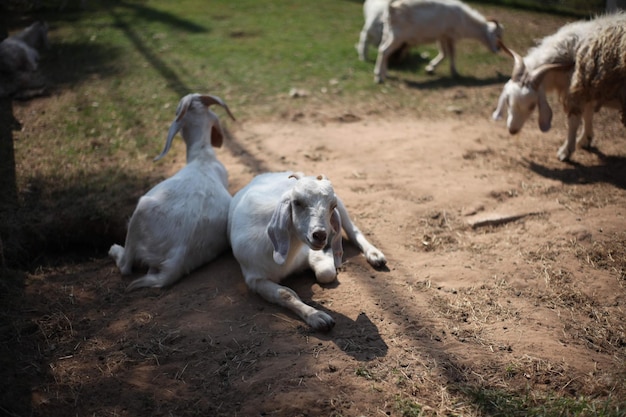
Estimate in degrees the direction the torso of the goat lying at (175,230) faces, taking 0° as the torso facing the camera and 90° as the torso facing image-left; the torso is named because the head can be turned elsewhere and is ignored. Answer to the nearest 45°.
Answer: approximately 225°

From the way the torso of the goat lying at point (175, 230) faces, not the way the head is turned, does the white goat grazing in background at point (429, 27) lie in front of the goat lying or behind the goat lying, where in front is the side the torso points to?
in front

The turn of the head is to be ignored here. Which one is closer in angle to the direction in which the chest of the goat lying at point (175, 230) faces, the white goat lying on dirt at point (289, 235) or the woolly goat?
the woolly goat

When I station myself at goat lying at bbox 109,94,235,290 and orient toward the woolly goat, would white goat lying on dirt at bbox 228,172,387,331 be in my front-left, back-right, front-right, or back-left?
front-right

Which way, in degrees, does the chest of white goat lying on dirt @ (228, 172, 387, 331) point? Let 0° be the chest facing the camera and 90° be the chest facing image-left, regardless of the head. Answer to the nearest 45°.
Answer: approximately 315°

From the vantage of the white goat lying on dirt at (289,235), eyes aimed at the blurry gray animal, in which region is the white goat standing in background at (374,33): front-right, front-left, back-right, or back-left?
front-right

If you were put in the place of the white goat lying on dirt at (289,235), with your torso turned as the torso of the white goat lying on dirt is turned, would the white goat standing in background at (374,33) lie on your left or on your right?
on your left

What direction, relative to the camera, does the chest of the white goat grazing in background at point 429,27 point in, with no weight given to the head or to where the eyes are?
to the viewer's right
